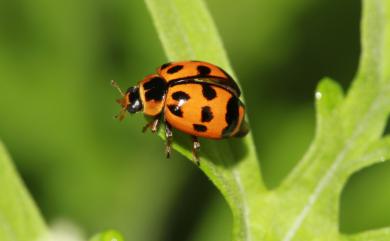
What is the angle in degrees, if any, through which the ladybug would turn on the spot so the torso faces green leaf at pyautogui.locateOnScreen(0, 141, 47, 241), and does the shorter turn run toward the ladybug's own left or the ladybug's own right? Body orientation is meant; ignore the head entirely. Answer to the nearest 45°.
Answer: approximately 45° to the ladybug's own left

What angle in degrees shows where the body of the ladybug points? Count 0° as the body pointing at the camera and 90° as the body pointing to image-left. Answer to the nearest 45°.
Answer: approximately 90°
